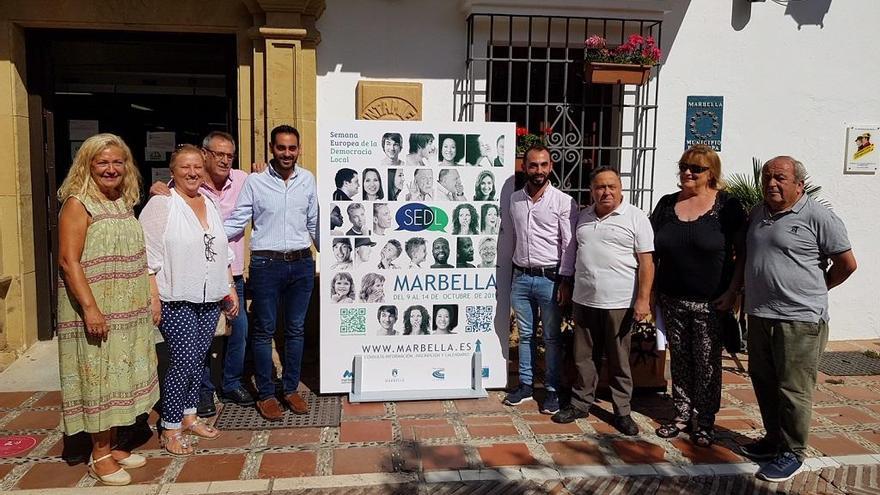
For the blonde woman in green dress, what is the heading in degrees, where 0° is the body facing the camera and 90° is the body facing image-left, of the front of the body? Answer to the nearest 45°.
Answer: approximately 315°

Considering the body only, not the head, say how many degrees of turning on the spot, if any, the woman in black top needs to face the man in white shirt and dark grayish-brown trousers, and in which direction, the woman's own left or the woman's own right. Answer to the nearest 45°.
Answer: approximately 45° to the woman's own right

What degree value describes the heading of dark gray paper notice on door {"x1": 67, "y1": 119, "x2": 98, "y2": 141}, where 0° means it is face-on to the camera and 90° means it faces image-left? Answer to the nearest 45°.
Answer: approximately 0°

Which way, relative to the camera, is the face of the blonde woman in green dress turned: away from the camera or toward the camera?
toward the camera

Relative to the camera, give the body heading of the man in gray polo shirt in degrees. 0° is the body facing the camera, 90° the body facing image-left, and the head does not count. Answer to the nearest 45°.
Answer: approximately 45°

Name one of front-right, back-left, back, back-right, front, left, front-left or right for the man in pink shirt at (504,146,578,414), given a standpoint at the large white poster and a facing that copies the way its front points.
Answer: left

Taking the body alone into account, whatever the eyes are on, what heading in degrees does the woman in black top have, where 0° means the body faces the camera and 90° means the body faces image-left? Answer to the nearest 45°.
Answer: approximately 45°

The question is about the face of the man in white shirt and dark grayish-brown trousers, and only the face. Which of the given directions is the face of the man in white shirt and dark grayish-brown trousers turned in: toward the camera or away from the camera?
toward the camera

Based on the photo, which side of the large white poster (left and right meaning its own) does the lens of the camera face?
front

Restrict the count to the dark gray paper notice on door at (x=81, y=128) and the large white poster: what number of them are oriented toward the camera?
2

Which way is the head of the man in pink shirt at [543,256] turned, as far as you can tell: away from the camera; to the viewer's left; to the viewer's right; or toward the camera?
toward the camera
